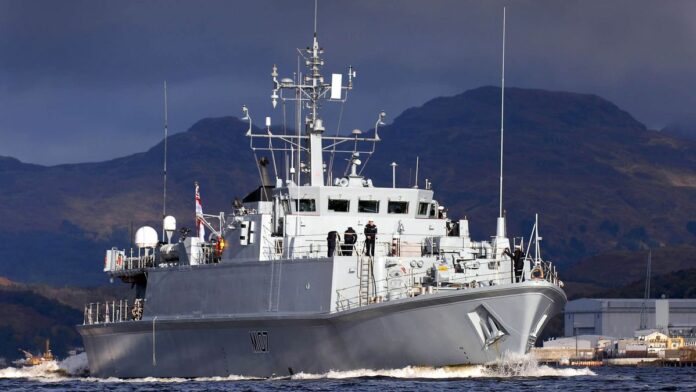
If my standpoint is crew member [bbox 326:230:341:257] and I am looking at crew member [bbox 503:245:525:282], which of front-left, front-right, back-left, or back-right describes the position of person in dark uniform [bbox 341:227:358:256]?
front-left

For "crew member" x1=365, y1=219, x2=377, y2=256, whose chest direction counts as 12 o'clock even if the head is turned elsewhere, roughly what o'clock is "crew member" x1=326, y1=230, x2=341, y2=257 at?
"crew member" x1=326, y1=230, x2=341, y2=257 is roughly at 3 o'clock from "crew member" x1=365, y1=219, x2=377, y2=256.

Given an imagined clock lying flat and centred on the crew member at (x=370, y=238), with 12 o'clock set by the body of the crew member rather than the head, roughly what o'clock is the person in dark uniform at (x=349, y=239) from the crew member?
The person in dark uniform is roughly at 4 o'clock from the crew member.

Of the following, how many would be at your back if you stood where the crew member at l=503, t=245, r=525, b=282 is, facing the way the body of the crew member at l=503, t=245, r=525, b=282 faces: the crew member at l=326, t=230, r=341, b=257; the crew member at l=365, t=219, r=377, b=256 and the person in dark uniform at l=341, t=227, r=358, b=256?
0

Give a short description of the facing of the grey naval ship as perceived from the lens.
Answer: facing the viewer and to the right of the viewer

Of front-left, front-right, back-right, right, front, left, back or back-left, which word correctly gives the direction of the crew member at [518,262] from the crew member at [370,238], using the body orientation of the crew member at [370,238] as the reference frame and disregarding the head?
left

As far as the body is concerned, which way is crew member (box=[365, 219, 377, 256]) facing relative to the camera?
toward the camera

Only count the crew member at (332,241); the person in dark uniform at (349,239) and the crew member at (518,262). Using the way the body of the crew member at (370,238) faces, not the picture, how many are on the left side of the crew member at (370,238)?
1
